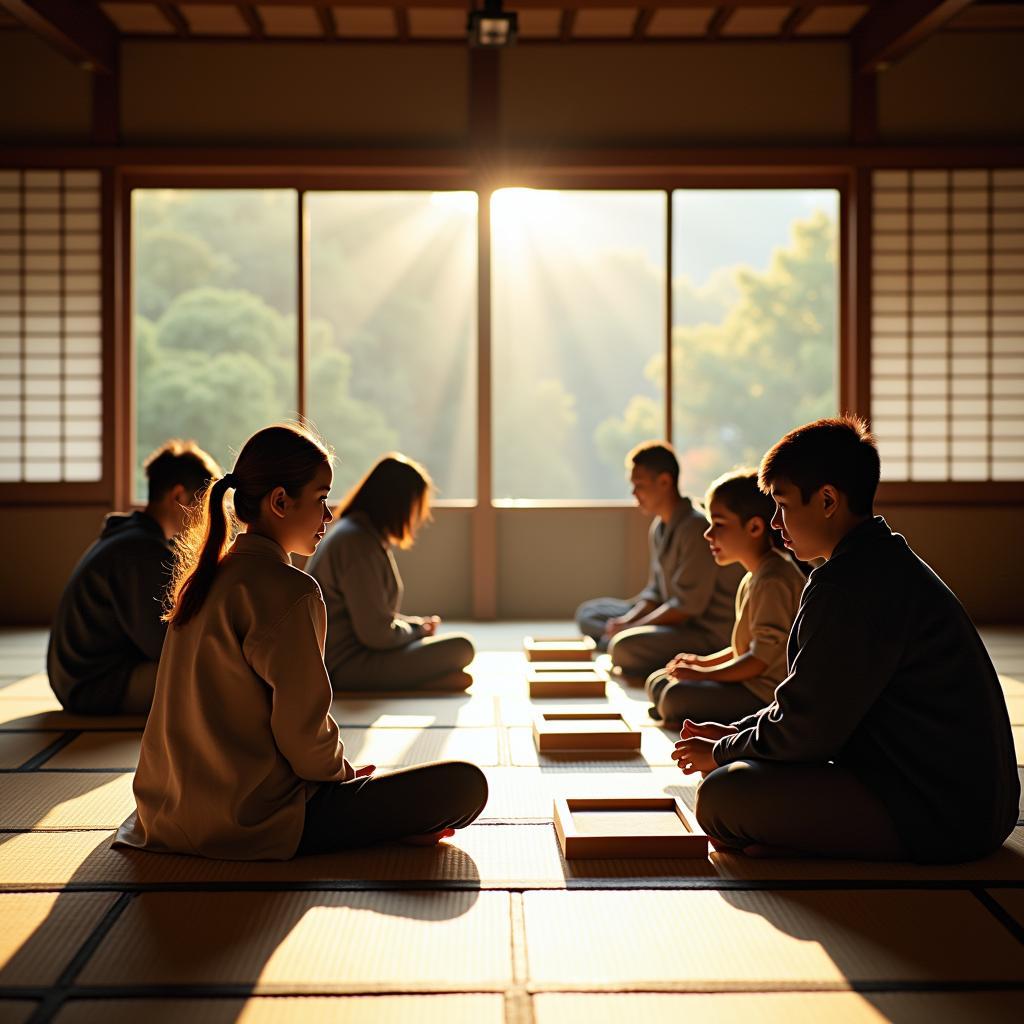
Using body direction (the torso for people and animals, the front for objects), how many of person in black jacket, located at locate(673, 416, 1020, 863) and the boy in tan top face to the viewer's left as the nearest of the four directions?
2

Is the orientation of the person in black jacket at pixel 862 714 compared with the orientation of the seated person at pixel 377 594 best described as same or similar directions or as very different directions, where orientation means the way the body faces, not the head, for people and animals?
very different directions

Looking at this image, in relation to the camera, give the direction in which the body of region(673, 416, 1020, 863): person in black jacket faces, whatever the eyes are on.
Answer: to the viewer's left

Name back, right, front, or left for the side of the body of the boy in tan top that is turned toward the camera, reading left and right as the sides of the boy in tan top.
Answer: left

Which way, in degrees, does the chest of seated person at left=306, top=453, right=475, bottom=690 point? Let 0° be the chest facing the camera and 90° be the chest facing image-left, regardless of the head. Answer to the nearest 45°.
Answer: approximately 270°

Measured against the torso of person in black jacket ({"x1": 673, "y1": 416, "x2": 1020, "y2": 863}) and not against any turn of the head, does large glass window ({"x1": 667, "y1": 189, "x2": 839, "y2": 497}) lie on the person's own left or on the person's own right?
on the person's own right

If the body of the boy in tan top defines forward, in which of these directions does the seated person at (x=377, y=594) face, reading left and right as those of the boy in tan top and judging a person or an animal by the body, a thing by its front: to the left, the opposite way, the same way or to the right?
the opposite way

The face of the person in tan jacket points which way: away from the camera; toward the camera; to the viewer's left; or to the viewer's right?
to the viewer's right

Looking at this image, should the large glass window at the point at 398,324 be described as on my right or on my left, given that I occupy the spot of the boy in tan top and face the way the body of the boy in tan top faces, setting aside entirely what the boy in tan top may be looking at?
on my right

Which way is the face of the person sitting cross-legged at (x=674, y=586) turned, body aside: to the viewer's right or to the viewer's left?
to the viewer's left

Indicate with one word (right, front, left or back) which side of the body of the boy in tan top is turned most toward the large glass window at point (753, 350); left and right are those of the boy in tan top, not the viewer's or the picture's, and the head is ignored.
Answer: right
